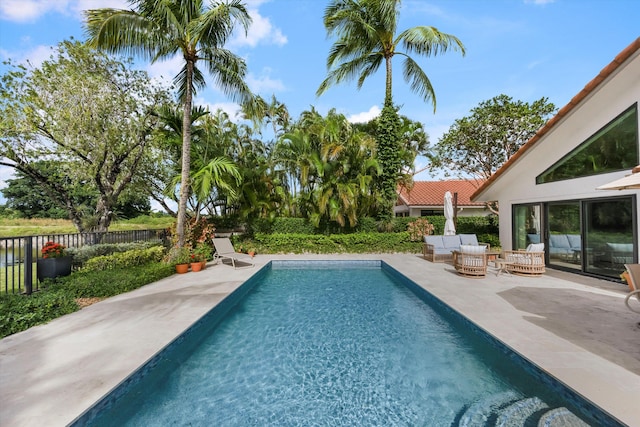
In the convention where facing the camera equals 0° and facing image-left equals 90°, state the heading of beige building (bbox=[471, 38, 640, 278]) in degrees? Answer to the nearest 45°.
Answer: approximately 45°

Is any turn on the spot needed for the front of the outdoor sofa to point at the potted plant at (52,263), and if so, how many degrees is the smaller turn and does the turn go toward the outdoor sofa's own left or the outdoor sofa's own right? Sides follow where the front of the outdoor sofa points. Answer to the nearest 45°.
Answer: approximately 90° to the outdoor sofa's own right

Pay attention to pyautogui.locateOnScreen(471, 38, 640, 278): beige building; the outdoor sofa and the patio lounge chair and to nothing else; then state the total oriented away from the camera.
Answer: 0

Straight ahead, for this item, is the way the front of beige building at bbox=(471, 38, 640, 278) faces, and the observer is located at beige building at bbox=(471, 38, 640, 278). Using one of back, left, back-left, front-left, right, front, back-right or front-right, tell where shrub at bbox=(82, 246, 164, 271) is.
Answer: front

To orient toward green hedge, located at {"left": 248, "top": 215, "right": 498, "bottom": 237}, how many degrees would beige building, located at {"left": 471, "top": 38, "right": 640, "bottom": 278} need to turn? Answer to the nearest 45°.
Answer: approximately 45° to its right

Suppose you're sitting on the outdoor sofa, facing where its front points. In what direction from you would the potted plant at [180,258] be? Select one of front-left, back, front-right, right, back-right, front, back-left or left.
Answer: right

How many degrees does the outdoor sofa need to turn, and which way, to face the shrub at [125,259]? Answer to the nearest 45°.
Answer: approximately 90° to its right

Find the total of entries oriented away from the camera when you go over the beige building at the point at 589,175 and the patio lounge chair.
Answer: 0

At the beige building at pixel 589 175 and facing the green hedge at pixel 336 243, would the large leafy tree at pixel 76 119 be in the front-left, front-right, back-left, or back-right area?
front-left

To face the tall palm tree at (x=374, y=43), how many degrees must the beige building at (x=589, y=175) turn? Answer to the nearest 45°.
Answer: approximately 45° to its right

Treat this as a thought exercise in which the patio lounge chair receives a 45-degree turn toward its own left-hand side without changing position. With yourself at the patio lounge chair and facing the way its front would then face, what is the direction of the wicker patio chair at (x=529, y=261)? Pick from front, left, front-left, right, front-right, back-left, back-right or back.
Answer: front-right

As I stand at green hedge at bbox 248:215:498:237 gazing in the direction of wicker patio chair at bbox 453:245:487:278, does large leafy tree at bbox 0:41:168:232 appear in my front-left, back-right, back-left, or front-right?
back-right

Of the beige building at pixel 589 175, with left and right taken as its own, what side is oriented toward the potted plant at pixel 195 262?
front

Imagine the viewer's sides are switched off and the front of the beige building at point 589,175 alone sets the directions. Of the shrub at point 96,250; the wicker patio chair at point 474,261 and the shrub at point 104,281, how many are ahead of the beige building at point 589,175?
3

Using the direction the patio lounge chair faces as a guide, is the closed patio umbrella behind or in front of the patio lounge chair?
in front

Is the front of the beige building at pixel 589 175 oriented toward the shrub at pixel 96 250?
yes

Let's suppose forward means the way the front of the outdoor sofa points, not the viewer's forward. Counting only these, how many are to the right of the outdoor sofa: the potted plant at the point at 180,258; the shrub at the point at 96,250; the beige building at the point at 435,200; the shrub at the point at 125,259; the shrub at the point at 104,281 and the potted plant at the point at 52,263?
5

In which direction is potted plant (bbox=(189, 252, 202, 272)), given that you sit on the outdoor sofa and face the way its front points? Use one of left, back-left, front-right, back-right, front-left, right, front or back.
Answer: right
